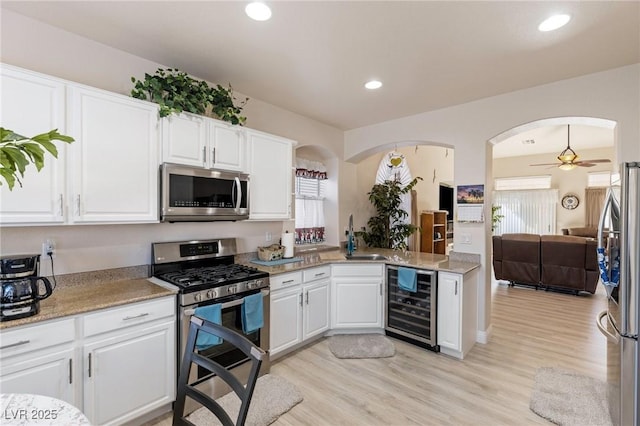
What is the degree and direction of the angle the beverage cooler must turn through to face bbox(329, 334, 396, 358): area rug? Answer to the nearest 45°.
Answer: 0° — it already faces it

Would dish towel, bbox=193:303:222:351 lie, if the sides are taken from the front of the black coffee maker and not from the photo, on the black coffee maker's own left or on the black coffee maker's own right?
on the black coffee maker's own left

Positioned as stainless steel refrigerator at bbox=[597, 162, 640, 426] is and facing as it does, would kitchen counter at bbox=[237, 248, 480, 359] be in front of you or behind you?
in front

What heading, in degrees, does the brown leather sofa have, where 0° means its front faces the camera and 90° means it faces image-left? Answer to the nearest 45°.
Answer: approximately 180°

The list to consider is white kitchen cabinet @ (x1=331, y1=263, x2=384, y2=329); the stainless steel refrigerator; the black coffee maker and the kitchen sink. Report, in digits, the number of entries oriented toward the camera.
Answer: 3

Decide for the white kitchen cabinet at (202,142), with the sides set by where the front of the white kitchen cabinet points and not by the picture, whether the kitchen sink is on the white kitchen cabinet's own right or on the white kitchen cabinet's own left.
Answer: on the white kitchen cabinet's own left

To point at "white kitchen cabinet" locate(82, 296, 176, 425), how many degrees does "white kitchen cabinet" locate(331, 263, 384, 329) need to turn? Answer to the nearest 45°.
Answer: approximately 45° to its right

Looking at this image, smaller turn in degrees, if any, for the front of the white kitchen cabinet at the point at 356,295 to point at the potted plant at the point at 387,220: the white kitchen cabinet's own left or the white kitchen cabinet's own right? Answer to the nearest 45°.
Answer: approximately 180°

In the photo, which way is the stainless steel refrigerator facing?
to the viewer's left

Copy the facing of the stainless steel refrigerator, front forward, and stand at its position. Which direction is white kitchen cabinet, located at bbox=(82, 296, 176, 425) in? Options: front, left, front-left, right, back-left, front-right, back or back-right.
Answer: front-left

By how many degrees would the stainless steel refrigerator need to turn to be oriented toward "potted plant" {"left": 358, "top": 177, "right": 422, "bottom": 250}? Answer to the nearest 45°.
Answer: approximately 45° to its right

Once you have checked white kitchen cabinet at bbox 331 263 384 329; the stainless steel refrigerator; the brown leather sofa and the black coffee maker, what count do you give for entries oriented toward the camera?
2
